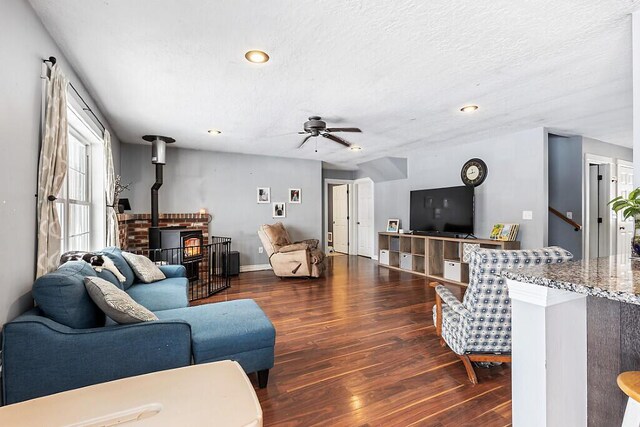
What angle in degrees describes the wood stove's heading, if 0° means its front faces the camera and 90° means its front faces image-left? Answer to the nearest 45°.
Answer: approximately 315°

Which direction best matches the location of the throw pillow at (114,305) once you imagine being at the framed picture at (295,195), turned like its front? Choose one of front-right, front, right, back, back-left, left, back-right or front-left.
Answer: front

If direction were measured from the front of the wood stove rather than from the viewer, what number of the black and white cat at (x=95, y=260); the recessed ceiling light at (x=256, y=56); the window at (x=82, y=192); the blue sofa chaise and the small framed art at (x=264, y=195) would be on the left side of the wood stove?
1

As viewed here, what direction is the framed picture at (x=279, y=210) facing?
toward the camera

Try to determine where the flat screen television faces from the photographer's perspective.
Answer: facing the viewer and to the left of the viewer

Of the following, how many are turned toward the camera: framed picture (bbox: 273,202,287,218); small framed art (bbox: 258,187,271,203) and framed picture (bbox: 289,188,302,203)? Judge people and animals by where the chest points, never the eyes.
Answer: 3

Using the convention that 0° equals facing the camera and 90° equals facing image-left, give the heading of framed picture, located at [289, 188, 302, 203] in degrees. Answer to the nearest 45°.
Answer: approximately 0°

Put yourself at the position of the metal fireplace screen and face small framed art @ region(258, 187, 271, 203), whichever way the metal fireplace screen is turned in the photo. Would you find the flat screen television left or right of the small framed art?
right

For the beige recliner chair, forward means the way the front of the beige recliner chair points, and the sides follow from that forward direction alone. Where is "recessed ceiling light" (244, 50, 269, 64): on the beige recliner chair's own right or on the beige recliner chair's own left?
on the beige recliner chair's own right

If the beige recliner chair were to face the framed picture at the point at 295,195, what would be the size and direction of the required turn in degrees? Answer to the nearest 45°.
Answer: approximately 135° to its left

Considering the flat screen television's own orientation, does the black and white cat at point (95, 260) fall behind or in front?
in front

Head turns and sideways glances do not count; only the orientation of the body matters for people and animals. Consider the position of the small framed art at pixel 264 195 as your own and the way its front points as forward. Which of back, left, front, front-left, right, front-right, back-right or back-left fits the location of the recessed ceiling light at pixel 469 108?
front-left

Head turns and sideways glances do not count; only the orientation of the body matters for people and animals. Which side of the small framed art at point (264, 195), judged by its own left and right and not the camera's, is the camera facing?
front

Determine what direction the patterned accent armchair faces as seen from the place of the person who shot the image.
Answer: facing away from the viewer and to the left of the viewer

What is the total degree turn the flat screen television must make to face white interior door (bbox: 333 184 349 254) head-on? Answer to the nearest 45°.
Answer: approximately 90° to its right

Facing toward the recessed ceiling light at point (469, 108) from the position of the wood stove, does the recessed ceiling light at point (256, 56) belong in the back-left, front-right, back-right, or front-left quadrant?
front-right

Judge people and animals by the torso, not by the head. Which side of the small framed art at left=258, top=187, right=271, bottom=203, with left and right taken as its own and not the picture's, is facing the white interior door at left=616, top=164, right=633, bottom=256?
left

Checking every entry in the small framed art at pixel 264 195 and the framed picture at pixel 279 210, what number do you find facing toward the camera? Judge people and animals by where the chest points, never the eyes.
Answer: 2
